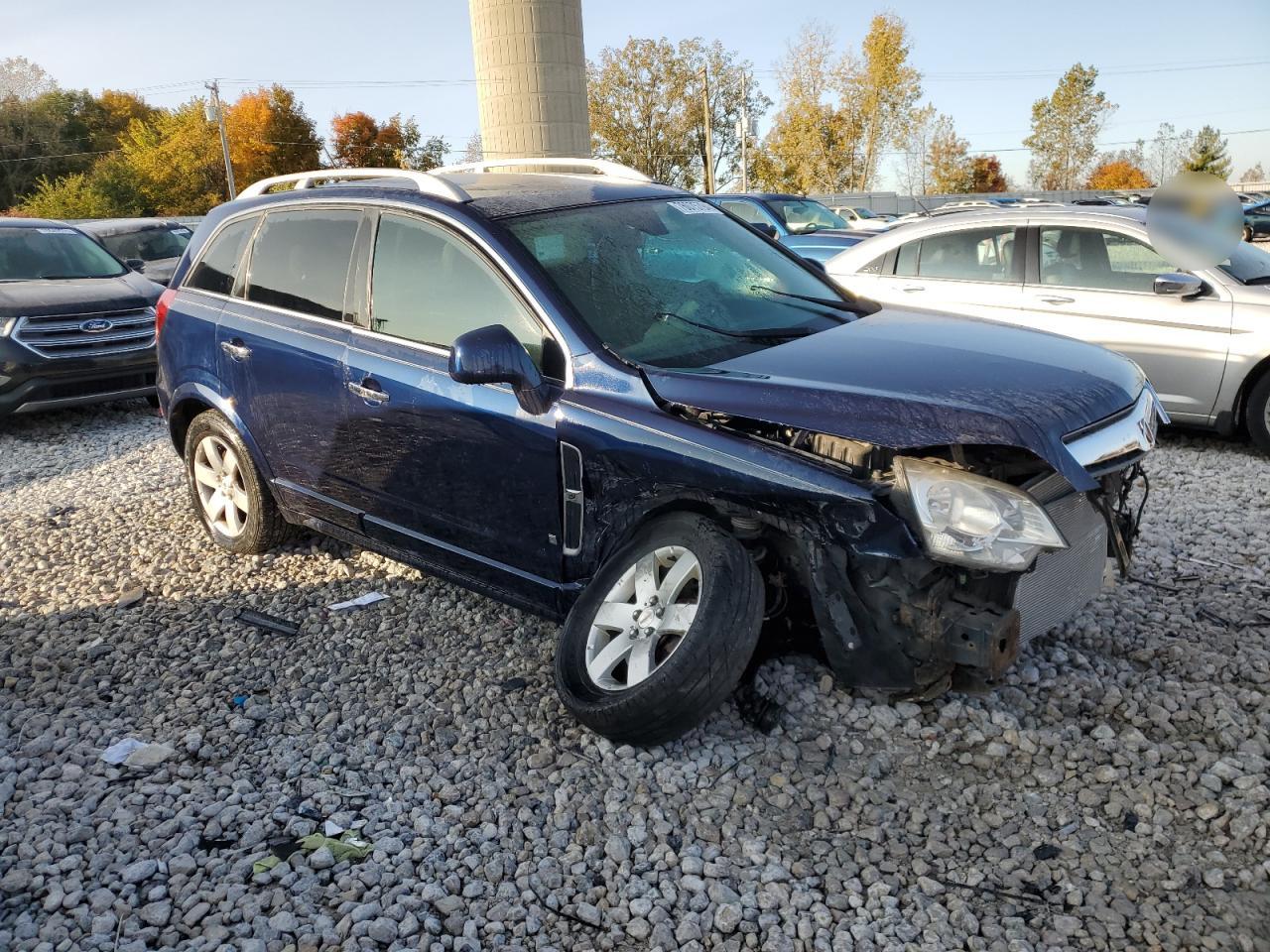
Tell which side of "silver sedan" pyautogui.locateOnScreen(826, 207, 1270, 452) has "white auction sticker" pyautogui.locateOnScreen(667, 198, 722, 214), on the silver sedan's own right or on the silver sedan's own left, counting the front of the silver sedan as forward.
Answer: on the silver sedan's own right

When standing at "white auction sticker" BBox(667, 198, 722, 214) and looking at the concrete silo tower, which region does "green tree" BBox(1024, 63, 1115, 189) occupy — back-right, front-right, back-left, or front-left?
front-right

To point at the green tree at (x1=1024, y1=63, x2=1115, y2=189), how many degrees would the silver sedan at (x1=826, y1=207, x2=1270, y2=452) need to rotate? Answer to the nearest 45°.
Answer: approximately 90° to its left

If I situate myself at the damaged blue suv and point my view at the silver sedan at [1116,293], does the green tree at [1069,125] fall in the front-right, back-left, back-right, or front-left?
front-left

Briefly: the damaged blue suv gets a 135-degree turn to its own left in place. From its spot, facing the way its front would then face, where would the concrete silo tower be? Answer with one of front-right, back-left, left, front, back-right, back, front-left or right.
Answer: front

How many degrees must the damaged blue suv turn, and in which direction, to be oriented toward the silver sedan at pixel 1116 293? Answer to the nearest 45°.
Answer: approximately 90° to its left

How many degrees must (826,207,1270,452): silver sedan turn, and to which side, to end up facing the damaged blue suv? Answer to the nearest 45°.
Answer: approximately 90° to its right

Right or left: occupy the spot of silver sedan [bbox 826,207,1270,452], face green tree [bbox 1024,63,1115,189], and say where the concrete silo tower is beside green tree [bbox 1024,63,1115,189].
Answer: left

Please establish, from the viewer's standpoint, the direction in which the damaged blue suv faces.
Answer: facing the viewer and to the right of the viewer

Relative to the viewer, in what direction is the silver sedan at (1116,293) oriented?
to the viewer's right
